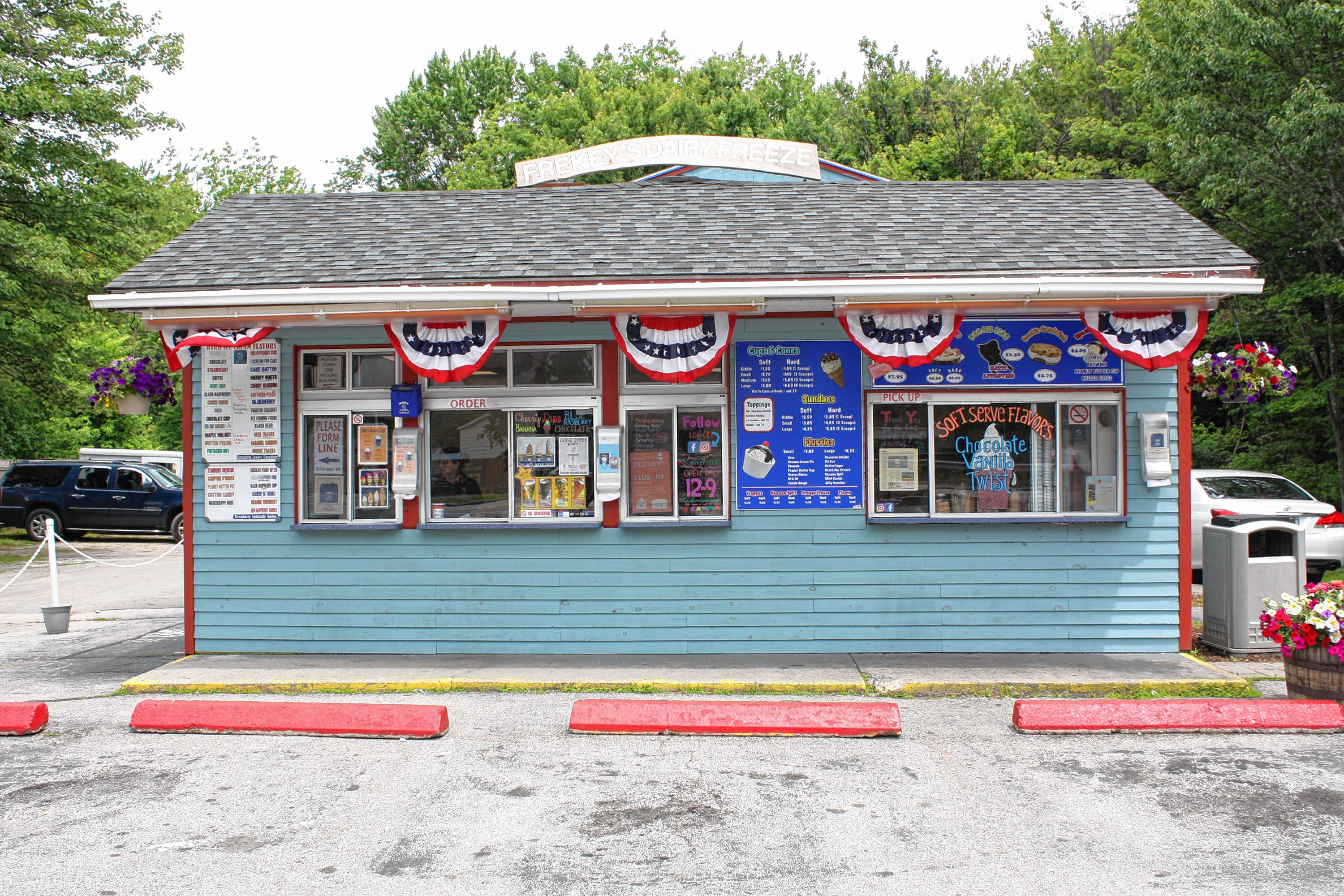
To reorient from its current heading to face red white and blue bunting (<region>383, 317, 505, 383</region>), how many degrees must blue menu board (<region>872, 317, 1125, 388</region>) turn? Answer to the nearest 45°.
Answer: approximately 45° to its right

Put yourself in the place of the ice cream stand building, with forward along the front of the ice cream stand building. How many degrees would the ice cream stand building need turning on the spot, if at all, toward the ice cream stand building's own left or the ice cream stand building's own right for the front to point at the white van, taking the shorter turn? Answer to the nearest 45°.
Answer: approximately 135° to the ice cream stand building's own right

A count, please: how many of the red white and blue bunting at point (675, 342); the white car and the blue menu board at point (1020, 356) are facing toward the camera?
2

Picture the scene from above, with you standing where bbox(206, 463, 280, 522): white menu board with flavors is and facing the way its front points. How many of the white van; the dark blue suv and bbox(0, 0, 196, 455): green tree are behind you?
3

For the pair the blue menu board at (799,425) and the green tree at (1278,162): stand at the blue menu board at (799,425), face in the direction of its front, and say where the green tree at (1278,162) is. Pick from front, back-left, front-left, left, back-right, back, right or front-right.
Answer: back-left

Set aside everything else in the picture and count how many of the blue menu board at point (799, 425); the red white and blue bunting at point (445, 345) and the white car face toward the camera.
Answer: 2

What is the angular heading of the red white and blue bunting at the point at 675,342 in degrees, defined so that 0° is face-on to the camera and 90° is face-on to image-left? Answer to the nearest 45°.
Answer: approximately 0°

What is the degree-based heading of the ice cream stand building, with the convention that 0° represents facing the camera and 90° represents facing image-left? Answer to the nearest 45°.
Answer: approximately 0°

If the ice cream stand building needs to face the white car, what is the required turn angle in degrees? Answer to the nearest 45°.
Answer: approximately 135° to its left

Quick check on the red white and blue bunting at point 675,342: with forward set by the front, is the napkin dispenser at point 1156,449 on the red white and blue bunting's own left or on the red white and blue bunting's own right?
on the red white and blue bunting's own left

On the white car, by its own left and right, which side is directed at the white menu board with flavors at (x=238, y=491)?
left
